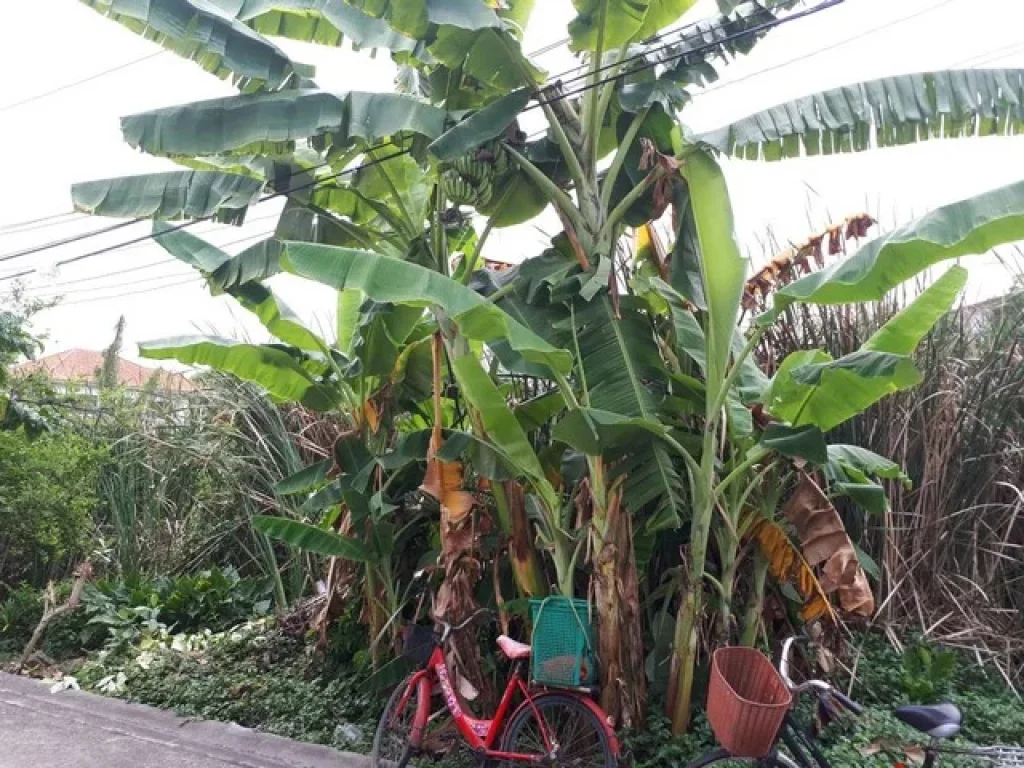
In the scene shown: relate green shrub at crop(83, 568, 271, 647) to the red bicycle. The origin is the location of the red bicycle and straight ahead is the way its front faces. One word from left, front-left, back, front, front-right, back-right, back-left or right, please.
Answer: front-right

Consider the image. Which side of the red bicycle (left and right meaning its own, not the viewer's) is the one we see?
left

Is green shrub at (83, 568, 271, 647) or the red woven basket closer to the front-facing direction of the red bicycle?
the green shrub

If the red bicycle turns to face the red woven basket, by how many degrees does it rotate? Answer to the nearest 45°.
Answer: approximately 135° to its left

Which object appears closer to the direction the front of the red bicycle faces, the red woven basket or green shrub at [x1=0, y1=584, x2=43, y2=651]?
the green shrub
